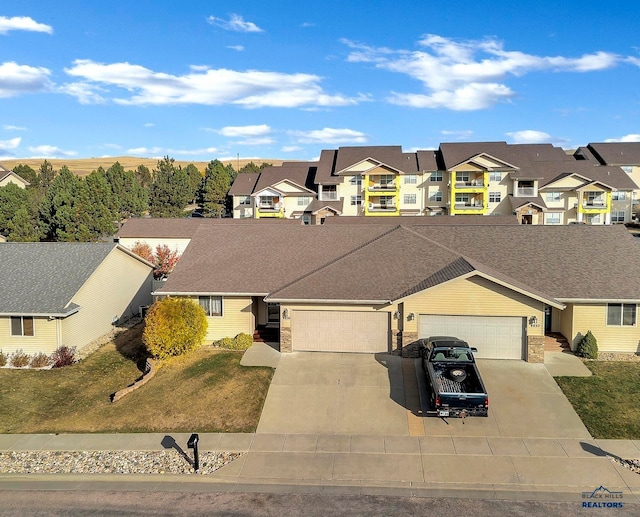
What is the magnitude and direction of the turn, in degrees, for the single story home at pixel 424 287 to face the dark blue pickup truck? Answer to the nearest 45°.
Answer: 0° — it already faces it

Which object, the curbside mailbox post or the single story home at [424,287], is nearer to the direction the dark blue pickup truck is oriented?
the single story home

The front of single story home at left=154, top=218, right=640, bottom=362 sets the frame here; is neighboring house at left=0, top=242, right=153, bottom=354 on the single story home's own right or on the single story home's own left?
on the single story home's own right

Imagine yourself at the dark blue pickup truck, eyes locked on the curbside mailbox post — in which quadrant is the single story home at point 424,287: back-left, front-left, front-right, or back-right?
back-right

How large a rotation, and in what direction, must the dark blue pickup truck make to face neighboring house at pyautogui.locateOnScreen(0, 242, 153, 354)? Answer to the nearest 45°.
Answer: approximately 90° to its left

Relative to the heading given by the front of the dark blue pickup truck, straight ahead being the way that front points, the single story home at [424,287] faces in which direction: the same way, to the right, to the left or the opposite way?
the opposite way

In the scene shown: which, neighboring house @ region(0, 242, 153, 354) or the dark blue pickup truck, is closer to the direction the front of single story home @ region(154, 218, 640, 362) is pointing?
the dark blue pickup truck

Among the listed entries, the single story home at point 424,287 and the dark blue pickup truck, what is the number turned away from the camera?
1

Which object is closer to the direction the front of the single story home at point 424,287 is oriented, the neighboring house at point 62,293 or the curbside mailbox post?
the curbside mailbox post

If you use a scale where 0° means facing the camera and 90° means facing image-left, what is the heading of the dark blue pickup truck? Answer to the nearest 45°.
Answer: approximately 180°

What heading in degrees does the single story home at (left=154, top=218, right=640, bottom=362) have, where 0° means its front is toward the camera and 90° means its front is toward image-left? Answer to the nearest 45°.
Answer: approximately 0°

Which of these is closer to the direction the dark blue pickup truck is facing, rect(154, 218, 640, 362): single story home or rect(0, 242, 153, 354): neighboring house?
the single story home

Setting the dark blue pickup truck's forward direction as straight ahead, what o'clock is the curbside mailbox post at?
The curbside mailbox post is roughly at 8 o'clock from the dark blue pickup truck.
